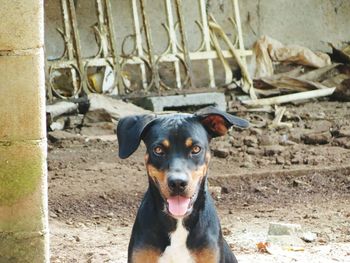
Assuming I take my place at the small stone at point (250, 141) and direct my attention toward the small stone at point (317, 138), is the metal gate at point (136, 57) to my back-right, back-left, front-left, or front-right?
back-left

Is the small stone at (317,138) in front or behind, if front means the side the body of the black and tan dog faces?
behind

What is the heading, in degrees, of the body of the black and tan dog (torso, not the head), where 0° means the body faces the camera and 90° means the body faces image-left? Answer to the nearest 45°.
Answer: approximately 0°

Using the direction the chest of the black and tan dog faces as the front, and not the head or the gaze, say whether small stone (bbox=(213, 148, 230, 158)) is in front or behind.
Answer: behind

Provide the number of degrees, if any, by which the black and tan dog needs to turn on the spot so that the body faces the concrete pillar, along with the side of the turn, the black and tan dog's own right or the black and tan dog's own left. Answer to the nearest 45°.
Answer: approximately 135° to the black and tan dog's own right

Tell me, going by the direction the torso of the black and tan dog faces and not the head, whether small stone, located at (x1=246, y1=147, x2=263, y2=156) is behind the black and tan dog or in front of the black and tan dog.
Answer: behind

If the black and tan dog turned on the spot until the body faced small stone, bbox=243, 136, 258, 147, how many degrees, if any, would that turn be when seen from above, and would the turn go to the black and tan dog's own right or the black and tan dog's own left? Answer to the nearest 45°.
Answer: approximately 180°

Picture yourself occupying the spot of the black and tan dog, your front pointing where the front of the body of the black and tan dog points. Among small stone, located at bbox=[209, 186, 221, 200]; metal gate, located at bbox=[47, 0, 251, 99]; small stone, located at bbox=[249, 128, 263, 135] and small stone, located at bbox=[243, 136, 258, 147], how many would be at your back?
4

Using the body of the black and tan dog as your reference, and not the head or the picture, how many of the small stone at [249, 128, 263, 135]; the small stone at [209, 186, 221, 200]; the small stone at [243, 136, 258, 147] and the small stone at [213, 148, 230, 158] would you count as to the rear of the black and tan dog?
4

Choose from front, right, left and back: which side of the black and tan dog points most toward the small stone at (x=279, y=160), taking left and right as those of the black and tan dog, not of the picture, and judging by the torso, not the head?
back

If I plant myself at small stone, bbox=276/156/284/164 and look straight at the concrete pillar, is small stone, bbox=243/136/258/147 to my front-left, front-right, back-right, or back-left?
back-right
